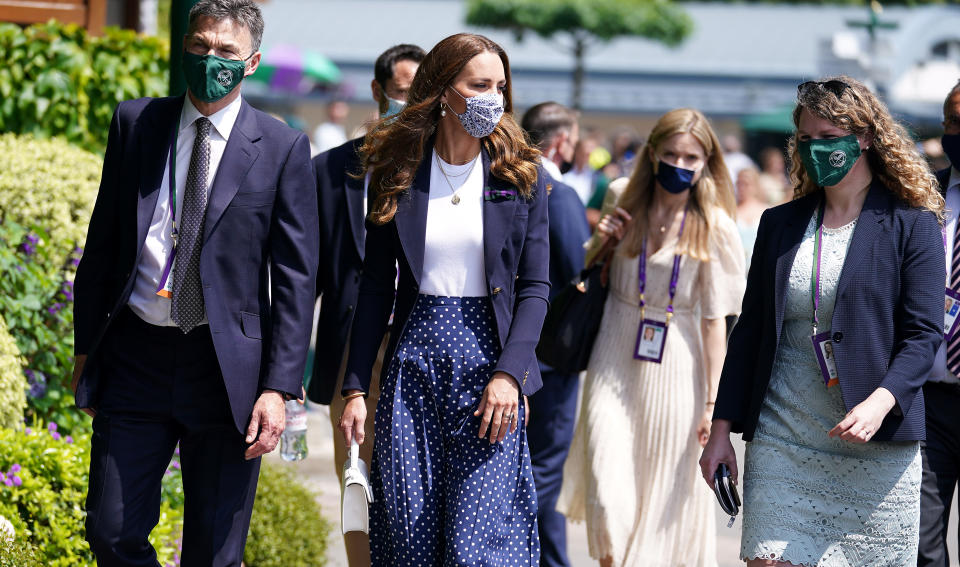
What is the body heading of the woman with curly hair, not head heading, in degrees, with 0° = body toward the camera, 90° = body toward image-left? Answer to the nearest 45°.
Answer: approximately 45°

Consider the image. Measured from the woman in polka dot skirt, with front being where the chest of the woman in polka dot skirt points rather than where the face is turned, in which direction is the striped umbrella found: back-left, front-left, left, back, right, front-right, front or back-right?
back

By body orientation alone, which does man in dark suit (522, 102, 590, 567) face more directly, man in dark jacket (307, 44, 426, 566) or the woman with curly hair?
the woman with curly hair

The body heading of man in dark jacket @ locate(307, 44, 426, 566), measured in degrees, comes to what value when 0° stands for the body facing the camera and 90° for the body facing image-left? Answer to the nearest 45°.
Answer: approximately 315°

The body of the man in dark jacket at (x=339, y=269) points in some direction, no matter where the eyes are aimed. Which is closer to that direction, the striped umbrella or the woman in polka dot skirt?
the woman in polka dot skirt

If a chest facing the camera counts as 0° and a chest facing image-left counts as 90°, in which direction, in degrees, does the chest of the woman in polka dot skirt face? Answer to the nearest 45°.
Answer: approximately 0°

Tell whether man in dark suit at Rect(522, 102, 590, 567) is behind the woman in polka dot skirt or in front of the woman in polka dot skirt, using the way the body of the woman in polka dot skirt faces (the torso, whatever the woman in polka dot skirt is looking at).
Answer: behind
